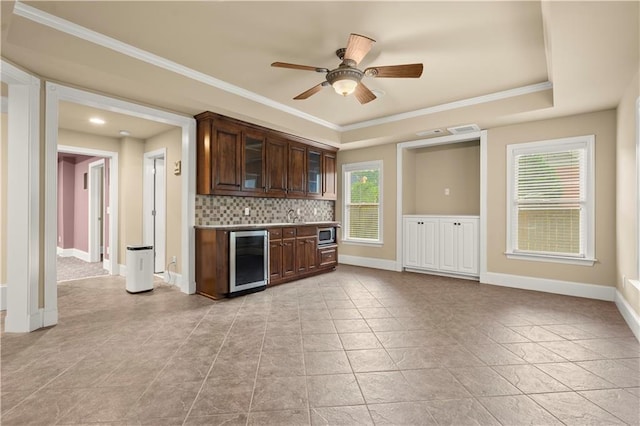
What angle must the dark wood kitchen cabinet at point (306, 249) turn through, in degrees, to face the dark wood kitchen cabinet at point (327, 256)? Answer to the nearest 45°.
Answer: approximately 90° to its left

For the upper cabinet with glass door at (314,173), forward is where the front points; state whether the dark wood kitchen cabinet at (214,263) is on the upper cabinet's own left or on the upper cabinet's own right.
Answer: on the upper cabinet's own right

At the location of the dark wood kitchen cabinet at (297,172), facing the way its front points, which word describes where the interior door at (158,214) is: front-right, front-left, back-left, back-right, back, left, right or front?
back-right

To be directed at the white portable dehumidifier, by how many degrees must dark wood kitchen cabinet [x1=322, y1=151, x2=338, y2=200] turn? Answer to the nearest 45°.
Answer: approximately 90° to its right

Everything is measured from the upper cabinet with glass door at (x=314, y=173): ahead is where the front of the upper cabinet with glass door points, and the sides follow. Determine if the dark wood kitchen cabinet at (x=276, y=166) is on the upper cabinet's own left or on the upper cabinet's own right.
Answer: on the upper cabinet's own right

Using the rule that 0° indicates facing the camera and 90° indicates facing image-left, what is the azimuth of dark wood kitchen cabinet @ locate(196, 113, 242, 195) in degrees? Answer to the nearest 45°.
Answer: approximately 315°

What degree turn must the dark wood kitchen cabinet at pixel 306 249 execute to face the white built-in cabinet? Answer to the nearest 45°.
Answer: approximately 45° to its left

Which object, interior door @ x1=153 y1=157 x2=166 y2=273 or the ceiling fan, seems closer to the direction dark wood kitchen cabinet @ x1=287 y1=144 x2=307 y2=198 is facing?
the ceiling fan

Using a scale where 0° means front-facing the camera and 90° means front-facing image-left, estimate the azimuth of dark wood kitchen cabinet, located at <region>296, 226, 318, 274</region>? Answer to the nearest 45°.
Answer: approximately 315°
